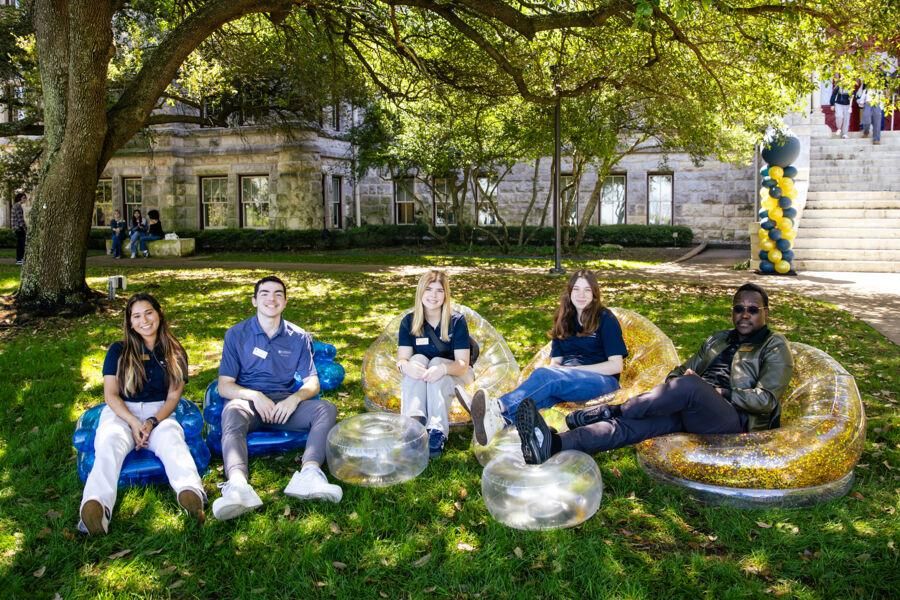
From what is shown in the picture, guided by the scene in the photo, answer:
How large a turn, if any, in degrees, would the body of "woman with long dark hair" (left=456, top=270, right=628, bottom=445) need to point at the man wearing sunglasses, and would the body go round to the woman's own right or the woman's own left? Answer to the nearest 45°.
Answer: approximately 90° to the woman's own left

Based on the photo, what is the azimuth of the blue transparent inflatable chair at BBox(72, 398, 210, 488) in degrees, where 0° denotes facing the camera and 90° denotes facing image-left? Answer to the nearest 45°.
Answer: approximately 0°

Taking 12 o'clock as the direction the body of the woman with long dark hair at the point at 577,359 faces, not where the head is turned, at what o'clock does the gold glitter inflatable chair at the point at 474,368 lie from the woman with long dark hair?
The gold glitter inflatable chair is roughly at 3 o'clock from the woman with long dark hair.

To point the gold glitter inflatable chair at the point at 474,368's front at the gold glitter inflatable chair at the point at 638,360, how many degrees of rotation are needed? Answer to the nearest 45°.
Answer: approximately 90° to its left

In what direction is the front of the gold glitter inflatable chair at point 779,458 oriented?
to the viewer's left

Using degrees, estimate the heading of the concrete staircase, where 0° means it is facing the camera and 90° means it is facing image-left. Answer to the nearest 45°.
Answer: approximately 0°

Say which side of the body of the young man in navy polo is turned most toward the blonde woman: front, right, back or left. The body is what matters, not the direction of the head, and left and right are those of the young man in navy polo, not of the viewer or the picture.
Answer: left

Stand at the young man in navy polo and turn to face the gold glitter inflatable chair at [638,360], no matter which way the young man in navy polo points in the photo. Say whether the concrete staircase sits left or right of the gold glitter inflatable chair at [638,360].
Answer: left

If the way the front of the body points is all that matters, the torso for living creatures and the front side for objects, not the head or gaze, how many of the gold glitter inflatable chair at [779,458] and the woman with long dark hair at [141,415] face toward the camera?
1

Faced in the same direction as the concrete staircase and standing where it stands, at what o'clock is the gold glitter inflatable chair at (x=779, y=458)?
The gold glitter inflatable chair is roughly at 12 o'clock from the concrete staircase.

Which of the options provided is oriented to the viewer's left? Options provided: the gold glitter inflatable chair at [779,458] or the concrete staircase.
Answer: the gold glitter inflatable chair
